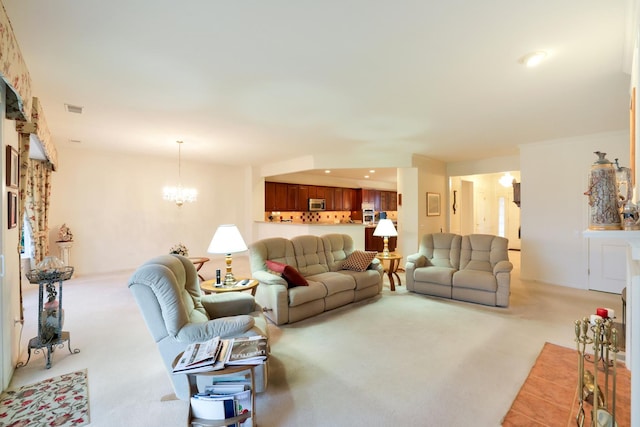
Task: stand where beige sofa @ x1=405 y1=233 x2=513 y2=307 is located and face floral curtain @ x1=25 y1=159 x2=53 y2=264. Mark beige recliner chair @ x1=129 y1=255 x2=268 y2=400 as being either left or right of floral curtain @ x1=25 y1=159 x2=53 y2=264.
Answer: left

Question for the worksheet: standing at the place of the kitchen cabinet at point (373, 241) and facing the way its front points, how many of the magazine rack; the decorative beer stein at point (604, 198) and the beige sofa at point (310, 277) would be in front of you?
3

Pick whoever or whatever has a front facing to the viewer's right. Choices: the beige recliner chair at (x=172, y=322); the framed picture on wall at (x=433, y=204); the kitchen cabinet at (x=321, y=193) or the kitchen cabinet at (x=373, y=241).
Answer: the beige recliner chair

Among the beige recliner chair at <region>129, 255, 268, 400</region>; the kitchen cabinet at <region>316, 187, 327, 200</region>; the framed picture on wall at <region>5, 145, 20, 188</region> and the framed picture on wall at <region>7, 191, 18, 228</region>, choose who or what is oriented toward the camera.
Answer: the kitchen cabinet

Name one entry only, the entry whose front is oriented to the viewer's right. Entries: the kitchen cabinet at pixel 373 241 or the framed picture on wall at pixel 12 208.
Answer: the framed picture on wall

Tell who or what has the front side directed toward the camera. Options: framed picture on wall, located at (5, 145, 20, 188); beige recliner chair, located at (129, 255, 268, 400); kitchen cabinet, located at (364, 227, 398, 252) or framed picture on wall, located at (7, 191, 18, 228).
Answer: the kitchen cabinet

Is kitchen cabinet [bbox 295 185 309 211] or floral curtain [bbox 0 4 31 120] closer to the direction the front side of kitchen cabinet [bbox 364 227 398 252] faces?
the floral curtain

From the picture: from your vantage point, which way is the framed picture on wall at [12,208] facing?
to the viewer's right

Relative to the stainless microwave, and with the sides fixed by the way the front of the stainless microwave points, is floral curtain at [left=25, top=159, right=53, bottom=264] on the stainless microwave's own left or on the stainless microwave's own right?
on the stainless microwave's own right

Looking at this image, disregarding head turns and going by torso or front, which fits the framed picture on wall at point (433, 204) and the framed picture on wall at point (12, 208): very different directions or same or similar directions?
very different directions

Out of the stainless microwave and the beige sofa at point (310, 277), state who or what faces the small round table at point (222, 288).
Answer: the stainless microwave

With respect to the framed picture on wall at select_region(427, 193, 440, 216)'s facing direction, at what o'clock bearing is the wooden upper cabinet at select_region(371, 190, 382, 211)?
The wooden upper cabinet is roughly at 5 o'clock from the framed picture on wall.

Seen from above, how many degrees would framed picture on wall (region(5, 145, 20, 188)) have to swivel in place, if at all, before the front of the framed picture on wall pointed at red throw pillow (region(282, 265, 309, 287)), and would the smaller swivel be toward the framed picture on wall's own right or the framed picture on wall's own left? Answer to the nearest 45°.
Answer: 0° — it already faces it

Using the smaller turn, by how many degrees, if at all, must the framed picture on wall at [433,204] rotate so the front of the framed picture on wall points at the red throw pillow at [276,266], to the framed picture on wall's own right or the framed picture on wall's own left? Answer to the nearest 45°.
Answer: approximately 45° to the framed picture on wall's own right
